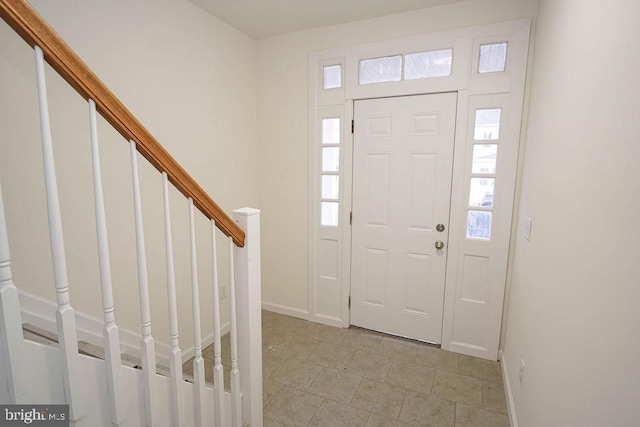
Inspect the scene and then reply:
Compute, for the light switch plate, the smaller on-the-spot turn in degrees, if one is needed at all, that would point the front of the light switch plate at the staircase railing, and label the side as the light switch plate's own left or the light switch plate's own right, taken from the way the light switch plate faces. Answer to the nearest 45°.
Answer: approximately 45° to the light switch plate's own left

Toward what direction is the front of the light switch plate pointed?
to the viewer's left

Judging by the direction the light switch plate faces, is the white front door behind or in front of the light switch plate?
in front

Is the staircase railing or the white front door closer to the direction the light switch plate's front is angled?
the white front door
